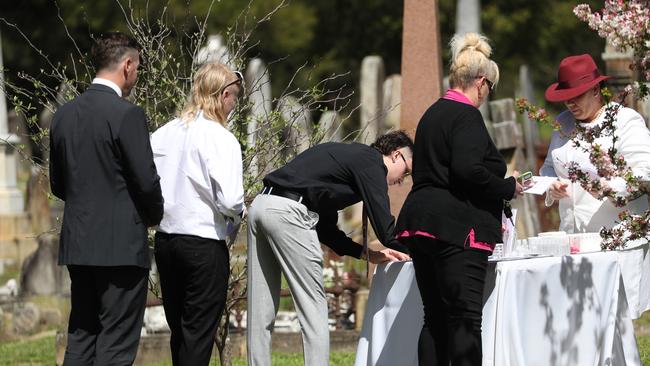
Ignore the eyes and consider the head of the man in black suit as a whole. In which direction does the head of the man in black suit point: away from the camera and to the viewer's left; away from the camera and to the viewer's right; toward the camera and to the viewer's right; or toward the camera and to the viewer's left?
away from the camera and to the viewer's right

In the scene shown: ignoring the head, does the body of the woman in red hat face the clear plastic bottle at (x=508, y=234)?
yes

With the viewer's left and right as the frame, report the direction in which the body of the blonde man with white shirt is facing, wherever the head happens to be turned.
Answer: facing away from the viewer and to the right of the viewer

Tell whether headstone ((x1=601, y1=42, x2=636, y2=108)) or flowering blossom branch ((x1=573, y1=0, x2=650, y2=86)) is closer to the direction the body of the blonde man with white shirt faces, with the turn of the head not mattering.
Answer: the headstone

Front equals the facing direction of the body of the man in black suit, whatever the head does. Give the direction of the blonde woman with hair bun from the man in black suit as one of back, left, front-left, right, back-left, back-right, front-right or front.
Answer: front-right

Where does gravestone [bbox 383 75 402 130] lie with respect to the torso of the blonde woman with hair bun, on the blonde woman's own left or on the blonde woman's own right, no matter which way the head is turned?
on the blonde woman's own left

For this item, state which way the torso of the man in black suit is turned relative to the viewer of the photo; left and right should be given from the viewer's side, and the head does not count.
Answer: facing away from the viewer and to the right of the viewer

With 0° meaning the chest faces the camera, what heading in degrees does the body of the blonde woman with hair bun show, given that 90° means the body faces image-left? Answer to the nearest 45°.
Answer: approximately 225°

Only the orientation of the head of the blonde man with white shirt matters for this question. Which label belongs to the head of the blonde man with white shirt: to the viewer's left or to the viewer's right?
to the viewer's right

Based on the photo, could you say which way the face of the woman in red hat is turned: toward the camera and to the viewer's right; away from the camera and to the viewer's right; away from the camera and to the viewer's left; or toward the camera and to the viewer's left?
toward the camera and to the viewer's left

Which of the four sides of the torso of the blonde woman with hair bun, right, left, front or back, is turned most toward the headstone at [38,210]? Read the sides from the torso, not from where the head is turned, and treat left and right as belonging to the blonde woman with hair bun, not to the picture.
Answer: left
